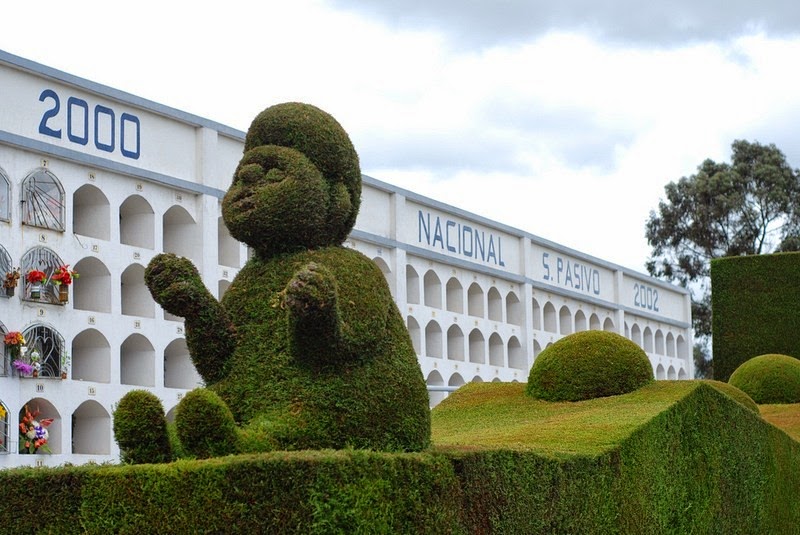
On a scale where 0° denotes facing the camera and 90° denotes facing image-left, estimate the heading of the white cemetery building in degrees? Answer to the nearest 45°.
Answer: approximately 315°

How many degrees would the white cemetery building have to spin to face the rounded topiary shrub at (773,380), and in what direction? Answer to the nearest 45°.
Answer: approximately 45° to its left

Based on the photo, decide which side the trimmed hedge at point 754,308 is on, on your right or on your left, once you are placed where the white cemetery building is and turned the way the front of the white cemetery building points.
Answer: on your left
